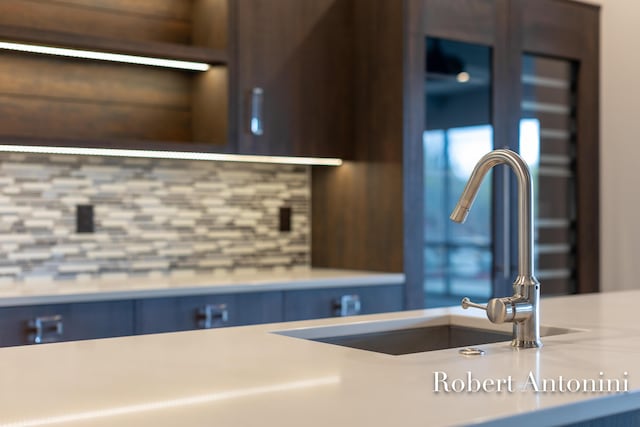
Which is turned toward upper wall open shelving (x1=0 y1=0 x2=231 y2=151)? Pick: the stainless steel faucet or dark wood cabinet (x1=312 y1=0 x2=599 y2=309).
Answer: the stainless steel faucet

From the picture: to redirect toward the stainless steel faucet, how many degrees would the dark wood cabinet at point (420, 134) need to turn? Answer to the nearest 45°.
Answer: approximately 45° to its right

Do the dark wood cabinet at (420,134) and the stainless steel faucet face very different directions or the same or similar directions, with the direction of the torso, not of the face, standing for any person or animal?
very different directions

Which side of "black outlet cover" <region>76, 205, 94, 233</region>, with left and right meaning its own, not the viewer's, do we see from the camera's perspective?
front

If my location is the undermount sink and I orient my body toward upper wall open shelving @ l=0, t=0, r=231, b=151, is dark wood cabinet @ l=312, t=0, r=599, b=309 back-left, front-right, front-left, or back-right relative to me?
front-right

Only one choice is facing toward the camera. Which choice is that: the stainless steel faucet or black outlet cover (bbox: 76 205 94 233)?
the black outlet cover

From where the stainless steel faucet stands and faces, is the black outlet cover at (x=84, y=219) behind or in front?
in front

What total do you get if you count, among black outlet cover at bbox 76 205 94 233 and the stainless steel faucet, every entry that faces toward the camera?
1

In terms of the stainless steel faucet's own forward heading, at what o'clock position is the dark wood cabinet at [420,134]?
The dark wood cabinet is roughly at 1 o'clock from the stainless steel faucet.

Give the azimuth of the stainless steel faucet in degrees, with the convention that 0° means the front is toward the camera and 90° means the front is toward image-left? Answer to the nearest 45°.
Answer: approximately 135°

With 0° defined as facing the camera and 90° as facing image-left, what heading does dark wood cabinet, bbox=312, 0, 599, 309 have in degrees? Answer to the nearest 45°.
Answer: approximately 315°

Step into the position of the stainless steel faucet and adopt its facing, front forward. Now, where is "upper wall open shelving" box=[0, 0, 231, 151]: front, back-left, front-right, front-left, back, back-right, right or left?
front

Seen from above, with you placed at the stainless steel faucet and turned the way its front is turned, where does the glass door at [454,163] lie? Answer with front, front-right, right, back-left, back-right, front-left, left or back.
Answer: front-right
